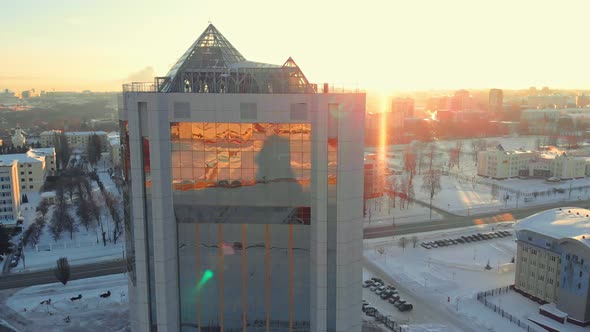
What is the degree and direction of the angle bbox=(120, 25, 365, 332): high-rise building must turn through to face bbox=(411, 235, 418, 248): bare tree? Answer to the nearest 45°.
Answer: approximately 135° to its left

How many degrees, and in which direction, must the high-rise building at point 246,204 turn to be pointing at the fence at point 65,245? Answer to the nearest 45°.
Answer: approximately 135° to its right

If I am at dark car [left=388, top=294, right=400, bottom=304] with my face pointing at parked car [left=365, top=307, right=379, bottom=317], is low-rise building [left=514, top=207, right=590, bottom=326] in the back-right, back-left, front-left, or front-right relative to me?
back-left

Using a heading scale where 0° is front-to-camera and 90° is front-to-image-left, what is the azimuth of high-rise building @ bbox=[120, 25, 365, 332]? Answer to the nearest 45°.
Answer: approximately 0°

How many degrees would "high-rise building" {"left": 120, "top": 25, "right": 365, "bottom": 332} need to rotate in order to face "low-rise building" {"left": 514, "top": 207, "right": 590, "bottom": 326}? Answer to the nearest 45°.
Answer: approximately 135° to its left

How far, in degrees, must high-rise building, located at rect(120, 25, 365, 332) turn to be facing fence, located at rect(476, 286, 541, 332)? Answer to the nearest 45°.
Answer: approximately 135° to its left

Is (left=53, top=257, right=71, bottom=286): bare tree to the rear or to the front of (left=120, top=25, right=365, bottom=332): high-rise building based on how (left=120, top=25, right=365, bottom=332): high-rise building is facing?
to the rear

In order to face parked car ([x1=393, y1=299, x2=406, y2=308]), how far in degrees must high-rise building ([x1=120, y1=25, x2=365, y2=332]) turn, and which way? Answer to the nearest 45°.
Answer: approximately 135° to its left

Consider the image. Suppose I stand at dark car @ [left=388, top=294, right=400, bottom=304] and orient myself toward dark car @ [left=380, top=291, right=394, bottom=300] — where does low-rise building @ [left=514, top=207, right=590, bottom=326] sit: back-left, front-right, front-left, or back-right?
back-right
